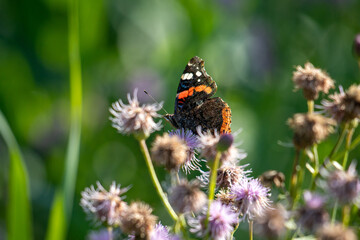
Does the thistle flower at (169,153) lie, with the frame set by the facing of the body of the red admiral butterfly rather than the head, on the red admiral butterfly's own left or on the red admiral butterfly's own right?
on the red admiral butterfly's own left

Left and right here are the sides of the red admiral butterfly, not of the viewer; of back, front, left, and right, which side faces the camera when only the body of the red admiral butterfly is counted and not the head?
left
